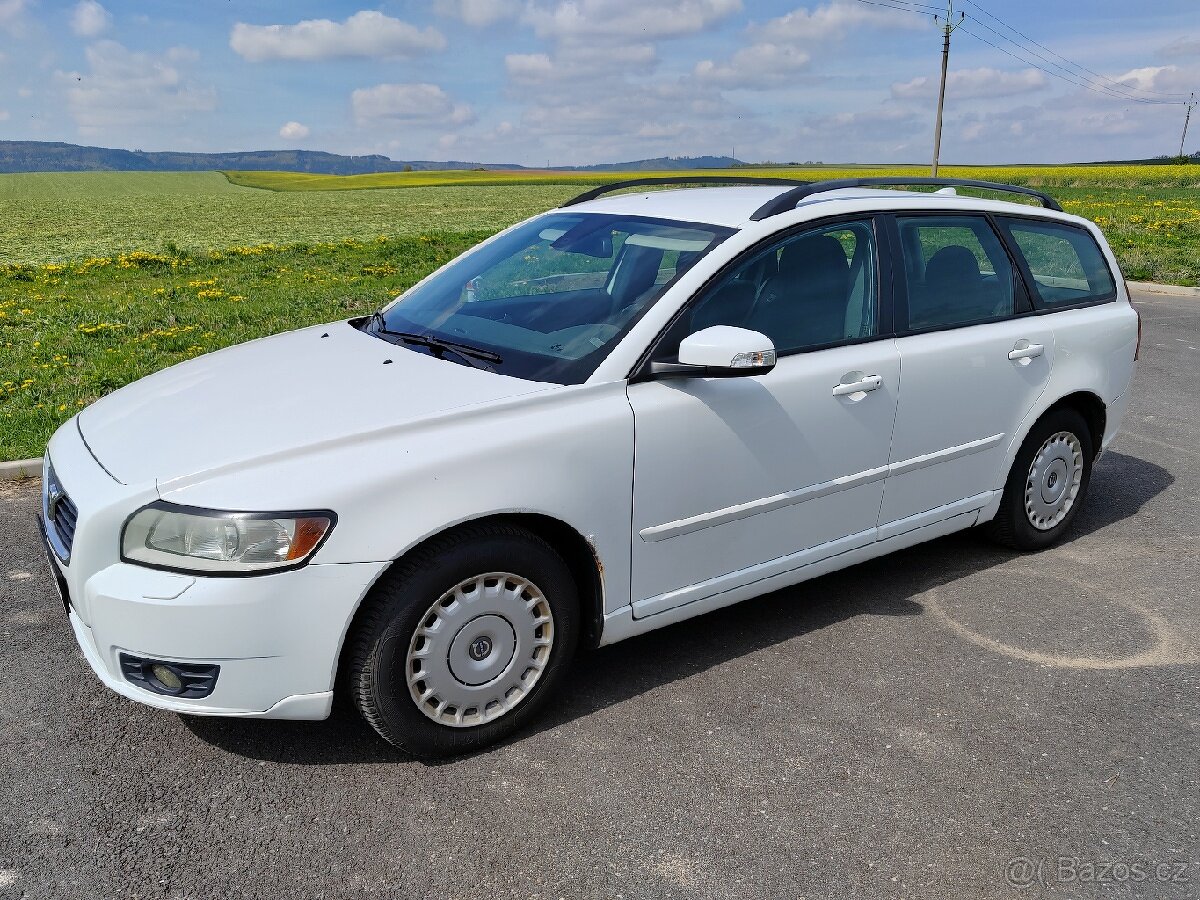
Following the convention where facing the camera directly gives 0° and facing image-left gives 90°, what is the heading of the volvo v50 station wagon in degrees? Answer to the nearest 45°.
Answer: approximately 45°
